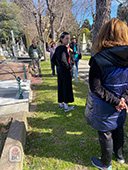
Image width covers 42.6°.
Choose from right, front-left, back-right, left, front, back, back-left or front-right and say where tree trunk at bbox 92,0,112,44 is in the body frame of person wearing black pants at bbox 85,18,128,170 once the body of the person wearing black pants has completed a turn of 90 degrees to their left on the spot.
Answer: back-right

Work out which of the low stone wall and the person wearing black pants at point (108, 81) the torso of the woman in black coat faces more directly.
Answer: the person wearing black pants

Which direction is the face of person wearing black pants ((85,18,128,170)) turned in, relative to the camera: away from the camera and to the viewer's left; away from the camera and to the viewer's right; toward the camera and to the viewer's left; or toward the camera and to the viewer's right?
away from the camera and to the viewer's left

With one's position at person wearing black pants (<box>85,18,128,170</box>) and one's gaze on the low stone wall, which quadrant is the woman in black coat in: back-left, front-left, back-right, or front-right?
front-right

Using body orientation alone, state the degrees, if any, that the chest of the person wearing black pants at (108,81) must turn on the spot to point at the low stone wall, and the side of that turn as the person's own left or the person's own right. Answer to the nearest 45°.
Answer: approximately 45° to the person's own left

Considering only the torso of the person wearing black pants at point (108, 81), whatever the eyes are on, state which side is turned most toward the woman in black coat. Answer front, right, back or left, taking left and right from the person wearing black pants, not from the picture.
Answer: front

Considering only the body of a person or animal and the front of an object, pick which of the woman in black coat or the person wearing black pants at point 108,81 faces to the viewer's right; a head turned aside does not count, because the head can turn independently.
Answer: the woman in black coat

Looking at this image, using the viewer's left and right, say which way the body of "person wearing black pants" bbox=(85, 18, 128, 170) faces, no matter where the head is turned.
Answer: facing away from the viewer and to the left of the viewer
